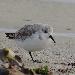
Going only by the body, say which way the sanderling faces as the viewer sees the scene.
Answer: to the viewer's right
